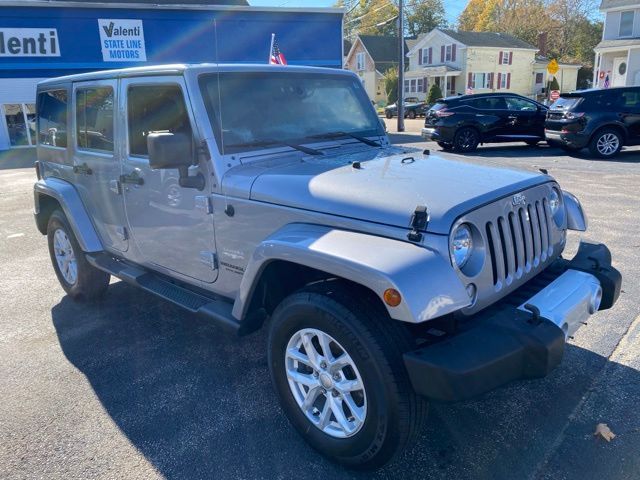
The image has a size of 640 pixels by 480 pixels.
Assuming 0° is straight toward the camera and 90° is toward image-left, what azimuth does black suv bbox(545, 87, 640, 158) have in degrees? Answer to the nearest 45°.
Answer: approximately 225°

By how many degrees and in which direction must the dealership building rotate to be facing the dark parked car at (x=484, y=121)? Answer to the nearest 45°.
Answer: approximately 45° to its left

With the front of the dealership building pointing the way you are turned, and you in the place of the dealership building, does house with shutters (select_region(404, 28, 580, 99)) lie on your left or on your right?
on your left

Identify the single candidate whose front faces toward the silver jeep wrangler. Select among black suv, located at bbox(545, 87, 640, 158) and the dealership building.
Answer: the dealership building

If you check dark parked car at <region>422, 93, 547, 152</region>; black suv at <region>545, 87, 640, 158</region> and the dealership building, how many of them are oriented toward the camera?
1

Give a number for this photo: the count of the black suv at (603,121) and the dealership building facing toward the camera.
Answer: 1

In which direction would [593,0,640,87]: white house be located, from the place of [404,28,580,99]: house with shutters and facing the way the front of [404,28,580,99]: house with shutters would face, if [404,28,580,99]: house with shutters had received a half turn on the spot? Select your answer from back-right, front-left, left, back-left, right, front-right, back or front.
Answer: right

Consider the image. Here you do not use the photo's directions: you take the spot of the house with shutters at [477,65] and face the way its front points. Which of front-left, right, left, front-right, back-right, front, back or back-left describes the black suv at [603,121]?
front-left

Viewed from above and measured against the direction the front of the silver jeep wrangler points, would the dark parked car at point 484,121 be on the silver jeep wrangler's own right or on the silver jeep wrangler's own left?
on the silver jeep wrangler's own left

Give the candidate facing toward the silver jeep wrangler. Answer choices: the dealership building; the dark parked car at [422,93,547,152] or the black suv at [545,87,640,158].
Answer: the dealership building

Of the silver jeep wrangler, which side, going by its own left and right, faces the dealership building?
back

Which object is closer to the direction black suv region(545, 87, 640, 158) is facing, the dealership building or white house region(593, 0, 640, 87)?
the white house

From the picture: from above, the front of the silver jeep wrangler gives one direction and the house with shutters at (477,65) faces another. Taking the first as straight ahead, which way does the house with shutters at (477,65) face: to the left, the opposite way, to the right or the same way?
to the right
